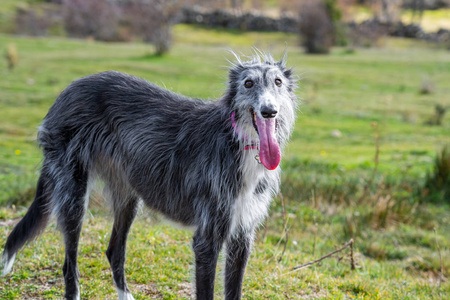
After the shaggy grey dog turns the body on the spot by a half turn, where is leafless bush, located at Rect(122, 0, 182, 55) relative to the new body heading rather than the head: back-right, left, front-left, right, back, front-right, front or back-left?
front-right

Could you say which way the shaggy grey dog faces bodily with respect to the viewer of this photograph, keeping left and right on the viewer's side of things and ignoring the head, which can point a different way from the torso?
facing the viewer and to the right of the viewer

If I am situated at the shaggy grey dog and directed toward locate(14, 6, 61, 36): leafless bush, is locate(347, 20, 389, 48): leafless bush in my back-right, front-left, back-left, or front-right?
front-right

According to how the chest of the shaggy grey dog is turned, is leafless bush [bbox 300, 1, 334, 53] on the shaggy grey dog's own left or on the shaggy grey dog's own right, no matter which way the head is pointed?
on the shaggy grey dog's own left

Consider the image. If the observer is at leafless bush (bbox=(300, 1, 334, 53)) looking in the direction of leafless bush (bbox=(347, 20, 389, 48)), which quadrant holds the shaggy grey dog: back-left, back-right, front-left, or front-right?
back-right

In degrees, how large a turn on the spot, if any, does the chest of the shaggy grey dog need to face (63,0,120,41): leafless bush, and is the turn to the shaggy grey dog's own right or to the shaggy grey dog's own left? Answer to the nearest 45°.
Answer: approximately 135° to the shaggy grey dog's own left

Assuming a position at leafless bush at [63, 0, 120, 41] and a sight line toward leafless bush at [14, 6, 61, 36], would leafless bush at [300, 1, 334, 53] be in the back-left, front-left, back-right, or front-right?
back-left

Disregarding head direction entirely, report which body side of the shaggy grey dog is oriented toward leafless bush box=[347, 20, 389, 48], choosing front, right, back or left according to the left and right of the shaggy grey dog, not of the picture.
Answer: left

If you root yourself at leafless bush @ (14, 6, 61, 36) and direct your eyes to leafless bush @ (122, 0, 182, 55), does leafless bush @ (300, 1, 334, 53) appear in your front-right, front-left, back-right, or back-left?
front-left

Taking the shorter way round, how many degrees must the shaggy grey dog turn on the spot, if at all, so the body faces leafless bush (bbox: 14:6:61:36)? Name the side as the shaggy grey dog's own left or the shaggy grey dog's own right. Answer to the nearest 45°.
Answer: approximately 135° to the shaggy grey dog's own left
